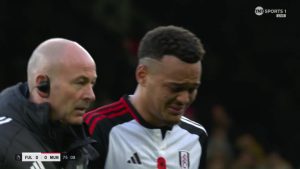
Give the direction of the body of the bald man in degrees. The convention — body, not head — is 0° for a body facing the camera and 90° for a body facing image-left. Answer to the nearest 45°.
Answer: approximately 315°
